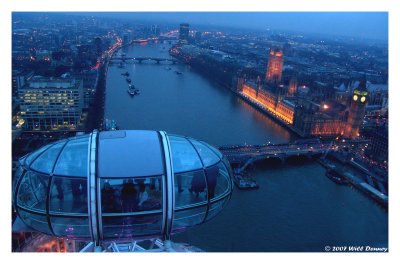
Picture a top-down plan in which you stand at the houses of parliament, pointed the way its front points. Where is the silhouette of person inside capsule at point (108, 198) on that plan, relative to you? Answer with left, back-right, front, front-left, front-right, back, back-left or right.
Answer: front-left

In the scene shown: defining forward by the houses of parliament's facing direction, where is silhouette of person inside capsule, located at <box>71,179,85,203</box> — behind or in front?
in front

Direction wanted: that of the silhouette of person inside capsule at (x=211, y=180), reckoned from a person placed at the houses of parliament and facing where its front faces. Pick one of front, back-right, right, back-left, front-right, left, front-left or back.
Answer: front-left

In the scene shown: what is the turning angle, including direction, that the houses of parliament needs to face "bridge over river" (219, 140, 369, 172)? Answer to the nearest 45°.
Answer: approximately 45° to its left

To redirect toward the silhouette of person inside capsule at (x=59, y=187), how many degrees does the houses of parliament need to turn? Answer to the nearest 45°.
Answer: approximately 45° to its left

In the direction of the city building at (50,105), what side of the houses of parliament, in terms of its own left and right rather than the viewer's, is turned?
front

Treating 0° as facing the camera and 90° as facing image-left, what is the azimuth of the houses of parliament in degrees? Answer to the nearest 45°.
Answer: approximately 45°
